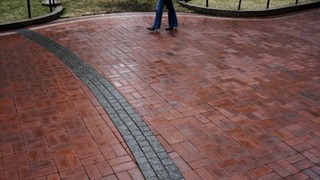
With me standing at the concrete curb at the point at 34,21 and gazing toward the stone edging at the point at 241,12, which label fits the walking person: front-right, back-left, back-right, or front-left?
front-right

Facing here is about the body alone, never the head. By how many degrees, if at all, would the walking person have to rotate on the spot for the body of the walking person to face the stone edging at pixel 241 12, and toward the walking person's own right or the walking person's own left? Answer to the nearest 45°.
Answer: approximately 135° to the walking person's own right

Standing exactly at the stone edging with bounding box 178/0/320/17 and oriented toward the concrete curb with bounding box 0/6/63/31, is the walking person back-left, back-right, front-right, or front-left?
front-left

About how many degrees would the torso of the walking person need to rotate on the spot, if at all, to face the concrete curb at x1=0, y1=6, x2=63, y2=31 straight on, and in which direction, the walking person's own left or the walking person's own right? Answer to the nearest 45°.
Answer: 0° — they already face it

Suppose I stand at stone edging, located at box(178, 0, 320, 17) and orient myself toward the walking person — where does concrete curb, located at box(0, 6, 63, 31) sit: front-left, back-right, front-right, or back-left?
front-right

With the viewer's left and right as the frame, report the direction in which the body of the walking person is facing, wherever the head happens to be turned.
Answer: facing to the left of the viewer

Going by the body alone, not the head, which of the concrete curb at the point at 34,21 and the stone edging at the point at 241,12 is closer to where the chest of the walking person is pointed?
the concrete curb
